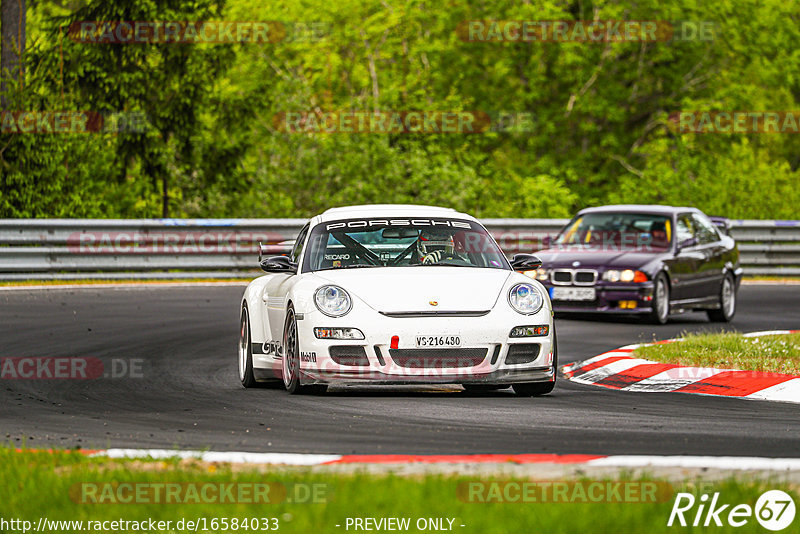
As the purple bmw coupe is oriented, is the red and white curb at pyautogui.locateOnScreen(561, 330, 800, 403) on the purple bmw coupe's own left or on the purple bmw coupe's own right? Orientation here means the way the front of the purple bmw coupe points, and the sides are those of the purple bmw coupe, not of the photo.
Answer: on the purple bmw coupe's own left

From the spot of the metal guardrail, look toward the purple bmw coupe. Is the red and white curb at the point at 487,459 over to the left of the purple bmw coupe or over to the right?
right

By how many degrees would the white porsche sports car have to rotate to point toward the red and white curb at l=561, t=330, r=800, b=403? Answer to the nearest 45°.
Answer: approximately 135° to its left

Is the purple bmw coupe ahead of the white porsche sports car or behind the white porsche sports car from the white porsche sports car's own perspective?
behind

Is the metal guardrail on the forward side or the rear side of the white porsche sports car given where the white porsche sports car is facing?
on the rear side

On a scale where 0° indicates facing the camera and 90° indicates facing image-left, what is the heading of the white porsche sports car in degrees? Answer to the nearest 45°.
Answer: approximately 0°

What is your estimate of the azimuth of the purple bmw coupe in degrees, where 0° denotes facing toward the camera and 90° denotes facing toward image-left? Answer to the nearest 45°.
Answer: approximately 45°
